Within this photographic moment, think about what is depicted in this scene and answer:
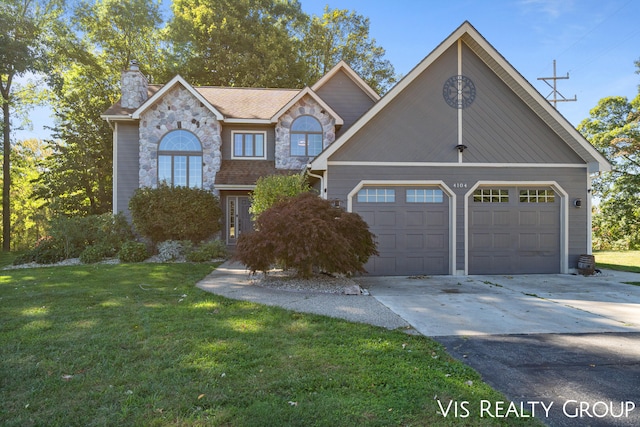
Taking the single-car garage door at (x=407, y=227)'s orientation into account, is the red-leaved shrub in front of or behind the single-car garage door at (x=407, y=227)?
in front

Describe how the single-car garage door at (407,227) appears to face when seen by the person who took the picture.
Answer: facing the viewer

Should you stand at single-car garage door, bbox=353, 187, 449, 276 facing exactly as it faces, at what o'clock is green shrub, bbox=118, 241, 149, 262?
The green shrub is roughly at 3 o'clock from the single-car garage door.

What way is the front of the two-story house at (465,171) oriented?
toward the camera

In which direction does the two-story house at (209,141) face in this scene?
toward the camera

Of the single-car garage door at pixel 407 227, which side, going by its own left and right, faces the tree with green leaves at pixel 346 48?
back

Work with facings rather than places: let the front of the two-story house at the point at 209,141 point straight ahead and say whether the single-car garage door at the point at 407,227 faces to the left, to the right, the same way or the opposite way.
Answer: the same way

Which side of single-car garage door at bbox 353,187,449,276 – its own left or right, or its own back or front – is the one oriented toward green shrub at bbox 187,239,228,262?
right

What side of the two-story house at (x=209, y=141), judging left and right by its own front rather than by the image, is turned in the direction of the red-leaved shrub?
front

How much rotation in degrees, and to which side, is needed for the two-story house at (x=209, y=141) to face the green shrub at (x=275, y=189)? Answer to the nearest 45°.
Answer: approximately 45° to its left

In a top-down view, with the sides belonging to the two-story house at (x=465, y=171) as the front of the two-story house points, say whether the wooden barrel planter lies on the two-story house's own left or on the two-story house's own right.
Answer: on the two-story house's own left

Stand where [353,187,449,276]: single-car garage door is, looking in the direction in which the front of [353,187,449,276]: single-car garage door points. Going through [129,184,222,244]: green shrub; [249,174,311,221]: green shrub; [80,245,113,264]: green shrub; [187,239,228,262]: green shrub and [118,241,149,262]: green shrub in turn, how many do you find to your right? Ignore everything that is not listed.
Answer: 5

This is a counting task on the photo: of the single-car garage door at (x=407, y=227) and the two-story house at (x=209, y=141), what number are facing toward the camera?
2
